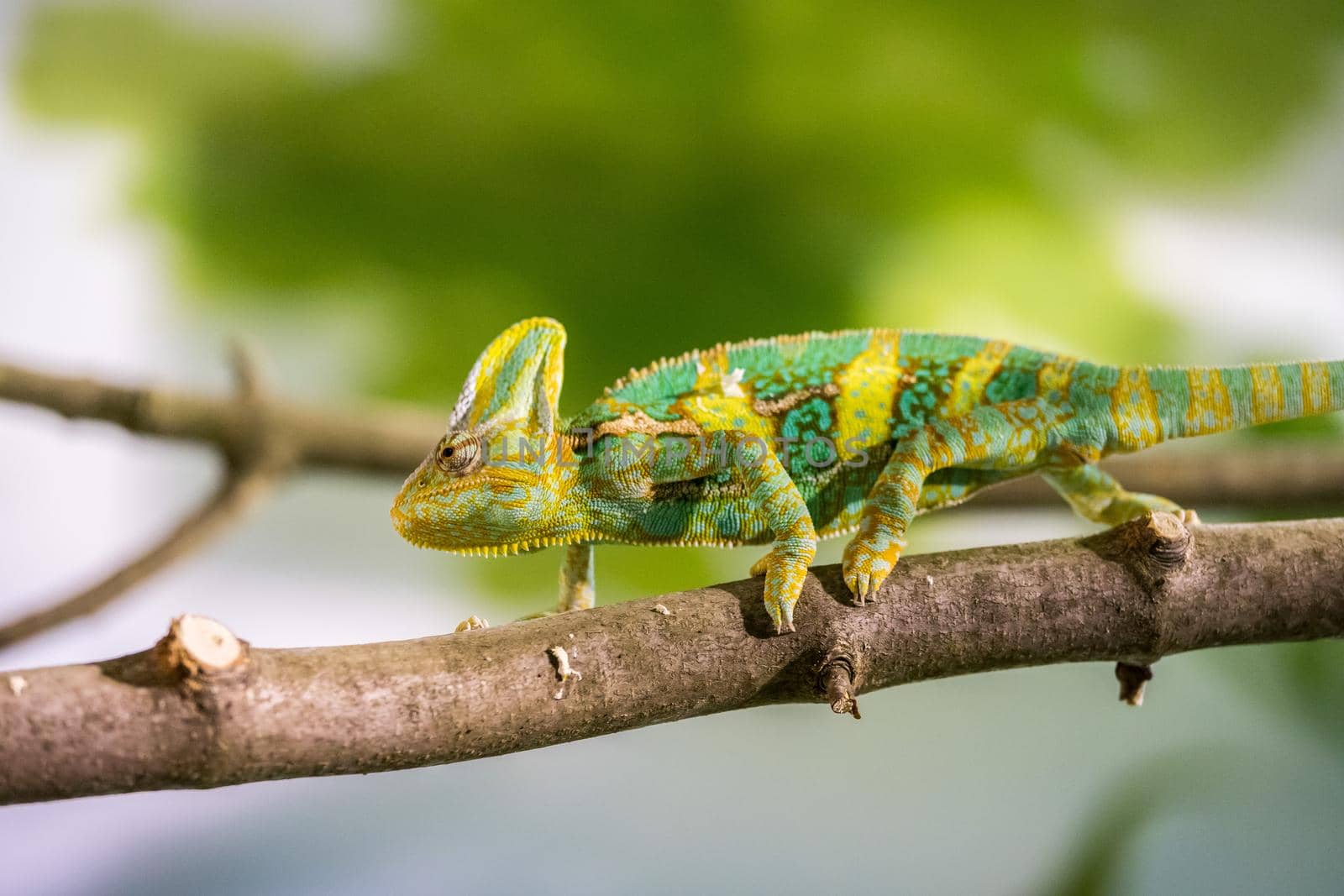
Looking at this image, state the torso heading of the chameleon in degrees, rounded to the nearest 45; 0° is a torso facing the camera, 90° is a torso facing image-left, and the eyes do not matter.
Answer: approximately 90°

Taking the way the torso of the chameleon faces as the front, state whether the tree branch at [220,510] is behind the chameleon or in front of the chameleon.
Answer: in front
